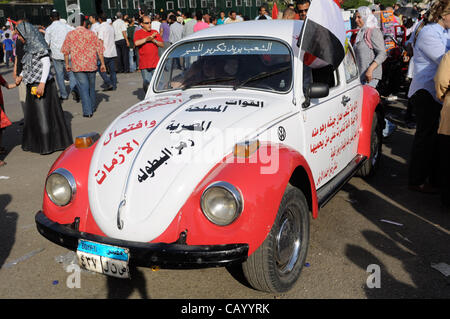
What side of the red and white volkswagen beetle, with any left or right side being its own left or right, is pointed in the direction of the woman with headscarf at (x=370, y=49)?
back

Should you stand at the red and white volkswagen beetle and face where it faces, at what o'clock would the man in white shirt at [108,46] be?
The man in white shirt is roughly at 4 o'clock from the red and white volkswagen beetle.

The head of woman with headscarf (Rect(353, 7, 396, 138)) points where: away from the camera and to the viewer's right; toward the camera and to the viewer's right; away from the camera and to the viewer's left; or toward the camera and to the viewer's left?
toward the camera and to the viewer's left

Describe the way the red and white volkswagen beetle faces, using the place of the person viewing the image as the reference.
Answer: facing the viewer and to the left of the viewer

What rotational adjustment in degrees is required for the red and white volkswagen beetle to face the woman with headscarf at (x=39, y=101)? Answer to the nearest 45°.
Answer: approximately 90° to its right

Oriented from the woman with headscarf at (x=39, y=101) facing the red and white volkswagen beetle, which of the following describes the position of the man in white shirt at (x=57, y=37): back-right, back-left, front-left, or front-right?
back-left

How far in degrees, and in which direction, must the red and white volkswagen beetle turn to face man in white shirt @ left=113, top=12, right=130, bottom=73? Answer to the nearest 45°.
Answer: approximately 135° to its right

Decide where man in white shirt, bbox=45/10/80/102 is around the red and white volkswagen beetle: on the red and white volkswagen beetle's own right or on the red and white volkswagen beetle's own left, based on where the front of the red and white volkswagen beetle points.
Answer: on the red and white volkswagen beetle's own right
